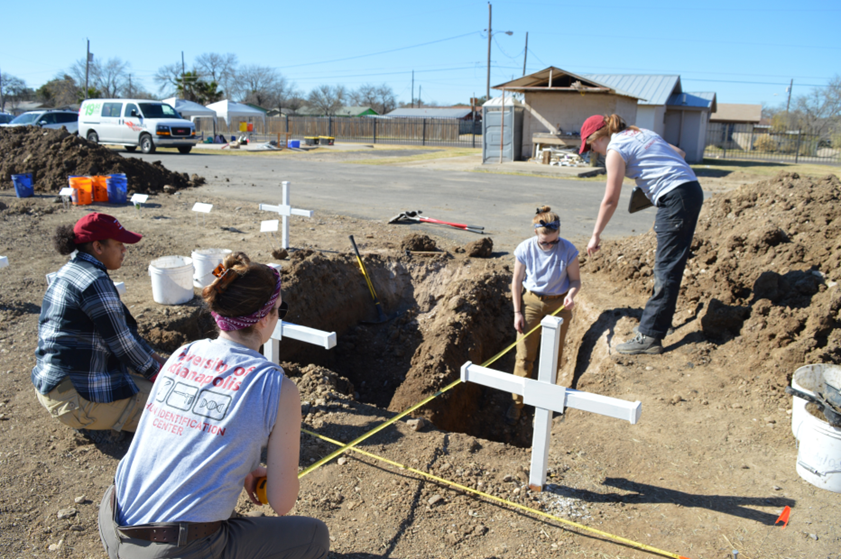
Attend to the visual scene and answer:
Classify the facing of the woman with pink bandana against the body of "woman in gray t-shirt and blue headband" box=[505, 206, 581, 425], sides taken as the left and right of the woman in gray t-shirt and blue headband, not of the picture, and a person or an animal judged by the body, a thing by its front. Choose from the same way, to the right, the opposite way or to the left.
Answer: the opposite way

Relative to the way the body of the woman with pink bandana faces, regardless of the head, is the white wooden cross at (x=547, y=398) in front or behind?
in front

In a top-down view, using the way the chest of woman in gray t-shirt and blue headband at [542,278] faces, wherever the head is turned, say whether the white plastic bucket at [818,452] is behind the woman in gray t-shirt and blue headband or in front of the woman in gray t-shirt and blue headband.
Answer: in front

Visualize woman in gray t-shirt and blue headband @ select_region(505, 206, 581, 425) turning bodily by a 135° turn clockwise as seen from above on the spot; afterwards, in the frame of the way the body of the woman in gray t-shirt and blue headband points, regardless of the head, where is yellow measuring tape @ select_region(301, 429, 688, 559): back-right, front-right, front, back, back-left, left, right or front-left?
back-left

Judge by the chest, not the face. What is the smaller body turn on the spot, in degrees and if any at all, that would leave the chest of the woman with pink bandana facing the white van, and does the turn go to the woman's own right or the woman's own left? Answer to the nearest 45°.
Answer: approximately 45° to the woman's own left

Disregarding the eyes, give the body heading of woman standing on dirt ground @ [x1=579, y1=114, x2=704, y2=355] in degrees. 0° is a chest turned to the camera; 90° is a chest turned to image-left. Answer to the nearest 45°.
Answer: approximately 90°

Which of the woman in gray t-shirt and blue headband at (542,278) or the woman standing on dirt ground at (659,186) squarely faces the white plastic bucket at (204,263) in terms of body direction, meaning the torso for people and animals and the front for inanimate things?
the woman standing on dirt ground

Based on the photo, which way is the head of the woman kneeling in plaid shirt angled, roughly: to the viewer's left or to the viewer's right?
to the viewer's right

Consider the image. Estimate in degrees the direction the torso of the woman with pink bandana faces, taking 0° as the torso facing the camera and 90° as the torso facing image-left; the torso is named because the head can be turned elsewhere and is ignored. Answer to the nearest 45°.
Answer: approximately 225°

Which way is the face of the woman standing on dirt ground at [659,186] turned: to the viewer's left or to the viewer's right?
to the viewer's left

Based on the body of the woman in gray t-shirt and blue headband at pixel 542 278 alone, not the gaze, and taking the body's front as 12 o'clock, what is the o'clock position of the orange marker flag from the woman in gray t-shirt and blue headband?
The orange marker flag is roughly at 11 o'clock from the woman in gray t-shirt and blue headband.

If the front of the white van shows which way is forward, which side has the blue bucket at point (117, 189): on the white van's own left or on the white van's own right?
on the white van's own right

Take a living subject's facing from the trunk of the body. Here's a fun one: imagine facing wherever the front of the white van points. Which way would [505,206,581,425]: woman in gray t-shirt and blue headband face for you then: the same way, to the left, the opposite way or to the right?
to the right

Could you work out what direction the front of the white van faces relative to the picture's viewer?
facing the viewer and to the right of the viewer

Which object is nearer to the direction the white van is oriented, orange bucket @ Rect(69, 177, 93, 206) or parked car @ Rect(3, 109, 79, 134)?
the orange bucket
